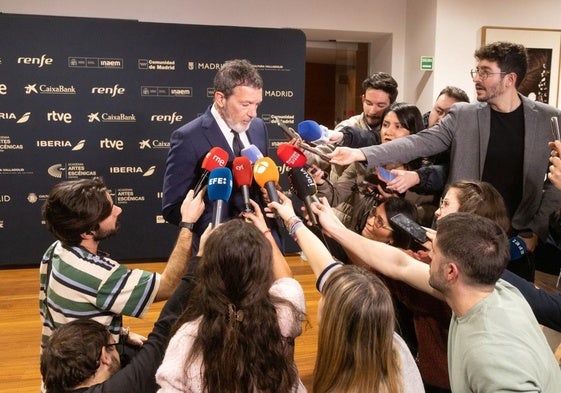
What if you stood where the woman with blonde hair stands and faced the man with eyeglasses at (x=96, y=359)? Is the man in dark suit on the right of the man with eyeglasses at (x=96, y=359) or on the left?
right

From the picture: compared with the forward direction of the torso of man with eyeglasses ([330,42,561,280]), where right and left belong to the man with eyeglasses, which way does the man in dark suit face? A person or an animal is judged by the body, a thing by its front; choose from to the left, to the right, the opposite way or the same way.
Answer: to the left

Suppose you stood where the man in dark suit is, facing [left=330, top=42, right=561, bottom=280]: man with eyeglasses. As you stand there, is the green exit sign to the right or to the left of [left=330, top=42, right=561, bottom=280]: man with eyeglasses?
left

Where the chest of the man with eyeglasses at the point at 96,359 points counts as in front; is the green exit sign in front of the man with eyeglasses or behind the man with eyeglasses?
in front

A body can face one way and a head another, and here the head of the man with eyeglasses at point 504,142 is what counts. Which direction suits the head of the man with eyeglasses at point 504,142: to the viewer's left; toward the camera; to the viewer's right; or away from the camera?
to the viewer's left

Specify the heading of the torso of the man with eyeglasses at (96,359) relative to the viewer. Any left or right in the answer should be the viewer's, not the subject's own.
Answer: facing away from the viewer and to the right of the viewer

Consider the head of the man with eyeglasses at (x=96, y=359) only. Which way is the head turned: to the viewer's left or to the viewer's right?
to the viewer's right

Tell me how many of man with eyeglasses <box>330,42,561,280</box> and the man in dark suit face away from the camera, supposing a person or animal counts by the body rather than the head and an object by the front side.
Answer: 0

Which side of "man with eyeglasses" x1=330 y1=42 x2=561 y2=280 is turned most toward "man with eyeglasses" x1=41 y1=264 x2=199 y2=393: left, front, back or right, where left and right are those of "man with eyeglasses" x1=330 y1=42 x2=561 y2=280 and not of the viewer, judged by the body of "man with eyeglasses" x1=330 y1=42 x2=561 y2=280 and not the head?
front

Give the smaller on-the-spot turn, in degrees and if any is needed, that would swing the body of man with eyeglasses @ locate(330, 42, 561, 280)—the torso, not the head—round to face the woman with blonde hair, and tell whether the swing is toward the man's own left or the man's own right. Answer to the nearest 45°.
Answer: approximately 45° to the man's own left

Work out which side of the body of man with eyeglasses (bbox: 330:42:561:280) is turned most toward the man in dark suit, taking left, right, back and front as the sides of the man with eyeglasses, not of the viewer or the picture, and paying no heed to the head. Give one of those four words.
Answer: front

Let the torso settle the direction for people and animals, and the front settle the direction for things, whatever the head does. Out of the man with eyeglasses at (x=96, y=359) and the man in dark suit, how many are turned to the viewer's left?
0

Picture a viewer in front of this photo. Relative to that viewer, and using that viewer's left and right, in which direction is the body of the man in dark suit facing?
facing the viewer and to the right of the viewer

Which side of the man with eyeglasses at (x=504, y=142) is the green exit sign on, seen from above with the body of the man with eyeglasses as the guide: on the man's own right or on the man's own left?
on the man's own right

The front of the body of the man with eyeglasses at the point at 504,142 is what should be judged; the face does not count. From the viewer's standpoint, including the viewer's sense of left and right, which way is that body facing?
facing the viewer and to the left of the viewer
